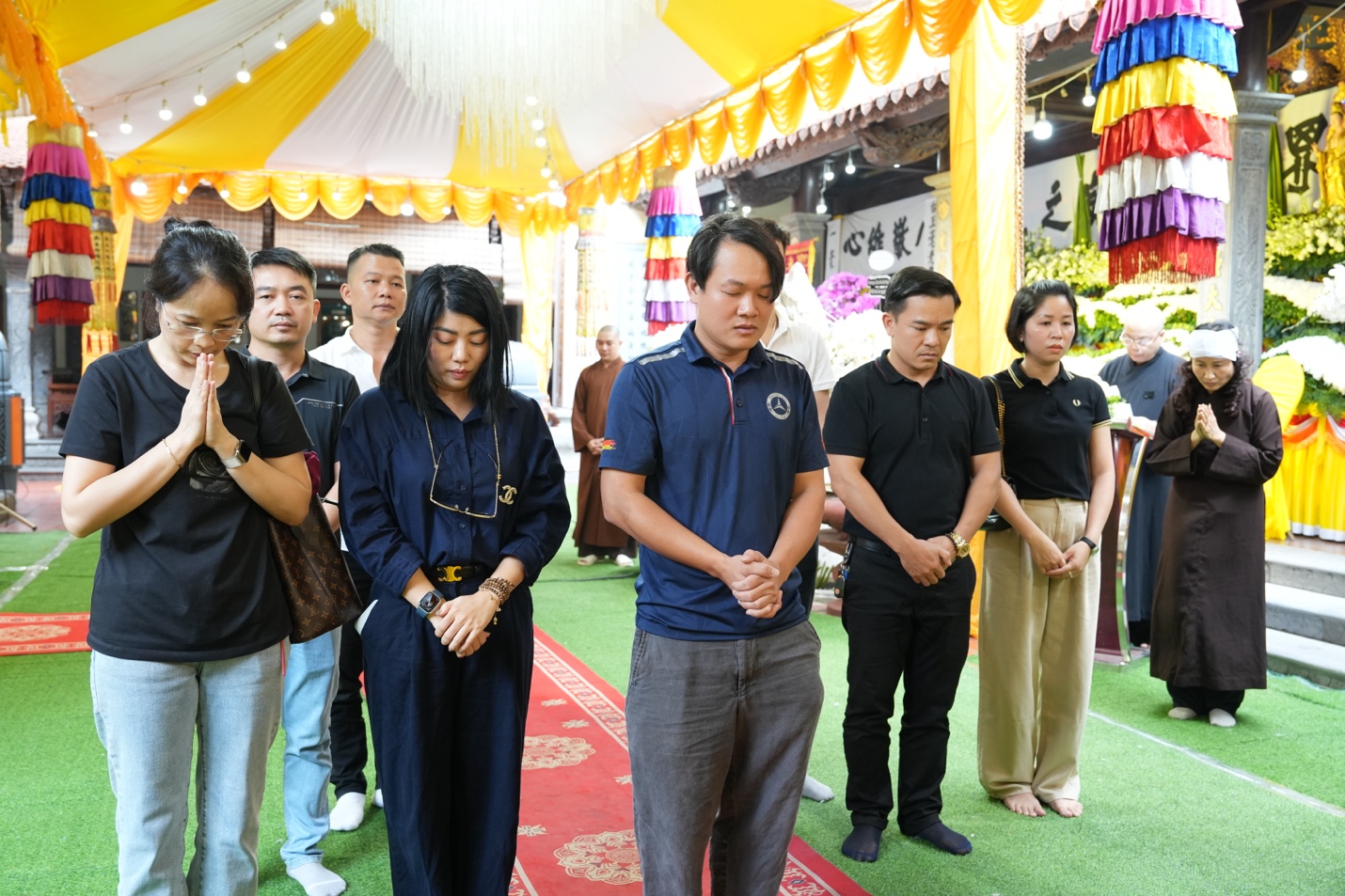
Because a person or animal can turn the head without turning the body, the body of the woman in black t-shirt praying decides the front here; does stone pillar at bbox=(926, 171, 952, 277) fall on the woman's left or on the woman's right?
on the woman's left

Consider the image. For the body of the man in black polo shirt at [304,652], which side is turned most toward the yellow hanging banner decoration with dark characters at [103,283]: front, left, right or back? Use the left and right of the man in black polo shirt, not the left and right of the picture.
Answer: back

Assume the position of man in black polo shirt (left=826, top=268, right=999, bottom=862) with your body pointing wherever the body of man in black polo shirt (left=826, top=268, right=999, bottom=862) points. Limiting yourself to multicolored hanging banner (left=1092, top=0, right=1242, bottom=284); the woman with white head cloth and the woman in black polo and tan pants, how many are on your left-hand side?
3

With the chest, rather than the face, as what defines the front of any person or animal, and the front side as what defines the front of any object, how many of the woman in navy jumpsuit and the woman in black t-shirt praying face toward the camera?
2

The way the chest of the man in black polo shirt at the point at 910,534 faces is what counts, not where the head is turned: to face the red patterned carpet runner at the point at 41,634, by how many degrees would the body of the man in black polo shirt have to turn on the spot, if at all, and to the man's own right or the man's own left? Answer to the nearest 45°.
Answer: approximately 135° to the man's own right

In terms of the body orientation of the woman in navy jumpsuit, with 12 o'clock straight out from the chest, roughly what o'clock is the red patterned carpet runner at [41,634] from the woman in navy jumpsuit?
The red patterned carpet runner is roughly at 5 o'clock from the woman in navy jumpsuit.
